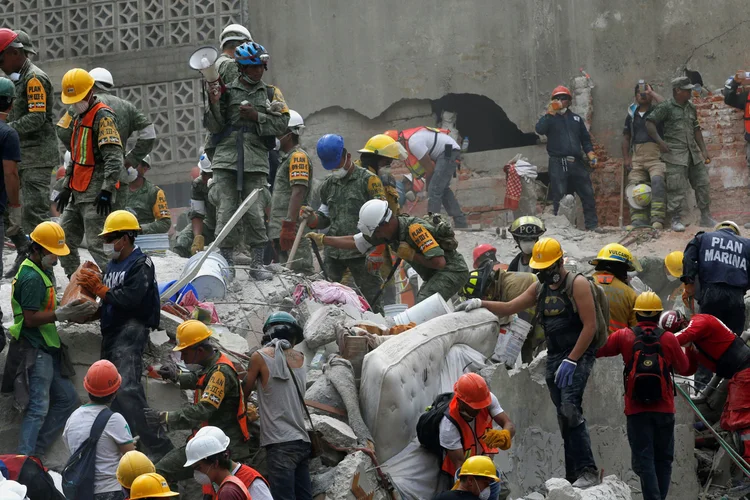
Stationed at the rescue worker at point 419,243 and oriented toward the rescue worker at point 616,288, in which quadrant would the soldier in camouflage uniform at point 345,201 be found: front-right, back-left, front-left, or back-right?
back-left

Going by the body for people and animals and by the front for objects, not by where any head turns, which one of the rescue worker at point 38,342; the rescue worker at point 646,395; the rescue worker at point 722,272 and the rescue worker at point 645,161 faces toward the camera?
the rescue worker at point 645,161

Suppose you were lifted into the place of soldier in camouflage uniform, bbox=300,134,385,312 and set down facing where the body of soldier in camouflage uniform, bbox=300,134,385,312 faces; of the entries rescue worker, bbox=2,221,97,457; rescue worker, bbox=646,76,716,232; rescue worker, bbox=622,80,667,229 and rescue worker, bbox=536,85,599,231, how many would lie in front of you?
1

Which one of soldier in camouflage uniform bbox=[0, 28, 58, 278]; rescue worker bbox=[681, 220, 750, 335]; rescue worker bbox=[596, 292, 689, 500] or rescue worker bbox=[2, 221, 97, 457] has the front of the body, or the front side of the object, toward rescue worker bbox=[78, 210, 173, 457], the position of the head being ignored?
rescue worker bbox=[2, 221, 97, 457]

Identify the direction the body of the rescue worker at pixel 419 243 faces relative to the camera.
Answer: to the viewer's left

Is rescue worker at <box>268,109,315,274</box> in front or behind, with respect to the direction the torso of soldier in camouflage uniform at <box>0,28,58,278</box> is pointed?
behind

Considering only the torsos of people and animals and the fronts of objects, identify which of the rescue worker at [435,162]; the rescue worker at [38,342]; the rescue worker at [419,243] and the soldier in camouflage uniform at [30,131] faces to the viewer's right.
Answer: the rescue worker at [38,342]

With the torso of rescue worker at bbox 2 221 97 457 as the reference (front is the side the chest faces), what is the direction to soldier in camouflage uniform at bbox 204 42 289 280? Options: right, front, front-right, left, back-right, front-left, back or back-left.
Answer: front-left

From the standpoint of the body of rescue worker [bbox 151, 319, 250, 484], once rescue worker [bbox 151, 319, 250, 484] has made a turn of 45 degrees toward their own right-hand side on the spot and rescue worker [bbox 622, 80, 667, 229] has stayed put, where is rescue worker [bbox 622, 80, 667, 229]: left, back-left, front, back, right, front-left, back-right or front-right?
right

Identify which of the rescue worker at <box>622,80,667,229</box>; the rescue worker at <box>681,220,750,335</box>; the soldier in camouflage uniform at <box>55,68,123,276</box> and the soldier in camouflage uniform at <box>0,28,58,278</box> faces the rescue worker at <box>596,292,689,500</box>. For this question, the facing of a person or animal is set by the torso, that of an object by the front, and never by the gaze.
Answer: the rescue worker at <box>622,80,667,229</box>

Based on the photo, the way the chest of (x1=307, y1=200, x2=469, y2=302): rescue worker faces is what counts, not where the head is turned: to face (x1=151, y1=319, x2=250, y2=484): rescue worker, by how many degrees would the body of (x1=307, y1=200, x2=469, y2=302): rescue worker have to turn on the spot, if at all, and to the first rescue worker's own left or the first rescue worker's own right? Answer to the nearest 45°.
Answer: approximately 45° to the first rescue worker's own left

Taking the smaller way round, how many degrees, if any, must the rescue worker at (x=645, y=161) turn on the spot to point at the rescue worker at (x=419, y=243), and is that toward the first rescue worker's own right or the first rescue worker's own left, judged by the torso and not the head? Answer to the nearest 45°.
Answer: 0° — they already face them

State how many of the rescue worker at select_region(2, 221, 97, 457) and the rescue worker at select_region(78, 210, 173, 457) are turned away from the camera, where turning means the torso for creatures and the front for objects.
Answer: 0

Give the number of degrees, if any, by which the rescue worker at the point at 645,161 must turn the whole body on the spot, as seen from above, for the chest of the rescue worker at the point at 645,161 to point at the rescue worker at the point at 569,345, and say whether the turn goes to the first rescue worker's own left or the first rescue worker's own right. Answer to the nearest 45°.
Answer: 0° — they already face them

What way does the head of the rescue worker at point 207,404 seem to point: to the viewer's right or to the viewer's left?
to the viewer's left

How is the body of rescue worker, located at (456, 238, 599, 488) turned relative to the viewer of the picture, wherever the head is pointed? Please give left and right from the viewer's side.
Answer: facing the viewer and to the left of the viewer

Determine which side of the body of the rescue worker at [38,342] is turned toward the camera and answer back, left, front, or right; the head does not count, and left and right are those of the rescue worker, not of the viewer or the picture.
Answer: right

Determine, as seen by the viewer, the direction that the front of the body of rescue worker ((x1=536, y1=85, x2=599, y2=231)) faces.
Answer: toward the camera
